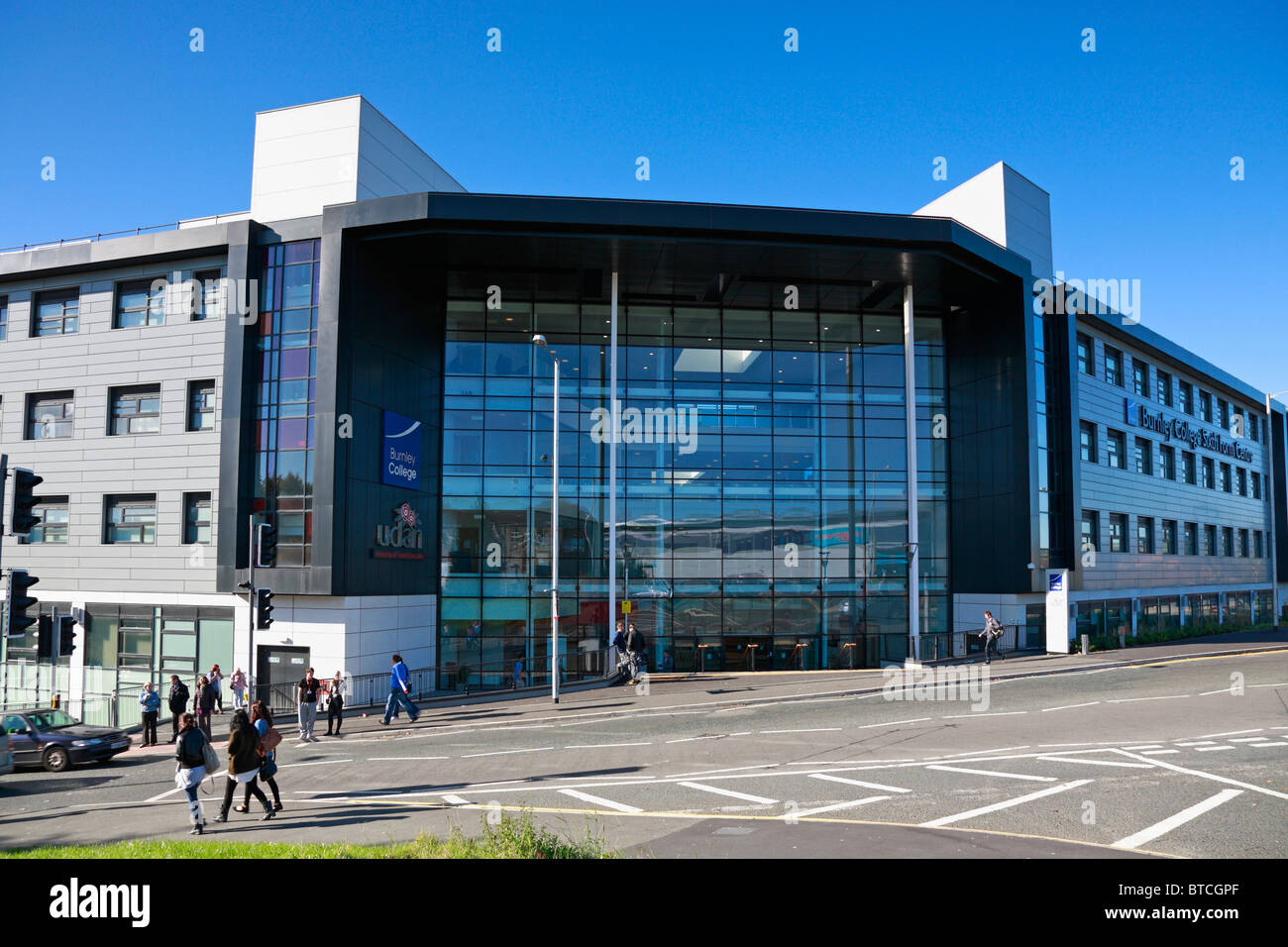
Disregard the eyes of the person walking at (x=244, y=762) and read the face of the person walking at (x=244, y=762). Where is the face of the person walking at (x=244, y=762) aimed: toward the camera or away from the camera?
away from the camera

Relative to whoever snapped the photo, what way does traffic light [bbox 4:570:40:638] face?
facing to the right of the viewer

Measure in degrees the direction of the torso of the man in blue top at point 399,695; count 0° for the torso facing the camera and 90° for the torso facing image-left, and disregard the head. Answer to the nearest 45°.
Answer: approximately 90°

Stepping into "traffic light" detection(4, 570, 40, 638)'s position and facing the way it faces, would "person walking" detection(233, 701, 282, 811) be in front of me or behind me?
in front

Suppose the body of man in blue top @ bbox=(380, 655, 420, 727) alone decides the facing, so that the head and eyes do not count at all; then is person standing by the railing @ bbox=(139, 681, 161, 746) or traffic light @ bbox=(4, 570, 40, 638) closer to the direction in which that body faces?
the person standing by the railing

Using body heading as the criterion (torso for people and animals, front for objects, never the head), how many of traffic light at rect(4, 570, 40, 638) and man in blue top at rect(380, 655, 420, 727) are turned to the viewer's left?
1

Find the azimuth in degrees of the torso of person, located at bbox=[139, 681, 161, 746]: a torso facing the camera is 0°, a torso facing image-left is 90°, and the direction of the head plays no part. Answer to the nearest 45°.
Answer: approximately 0°

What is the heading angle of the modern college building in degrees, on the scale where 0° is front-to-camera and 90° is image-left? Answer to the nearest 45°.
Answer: approximately 0°

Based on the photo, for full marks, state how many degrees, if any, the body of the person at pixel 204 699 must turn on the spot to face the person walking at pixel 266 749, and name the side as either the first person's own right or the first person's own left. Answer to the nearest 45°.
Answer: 0° — they already face them

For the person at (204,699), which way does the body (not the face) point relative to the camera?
toward the camera
